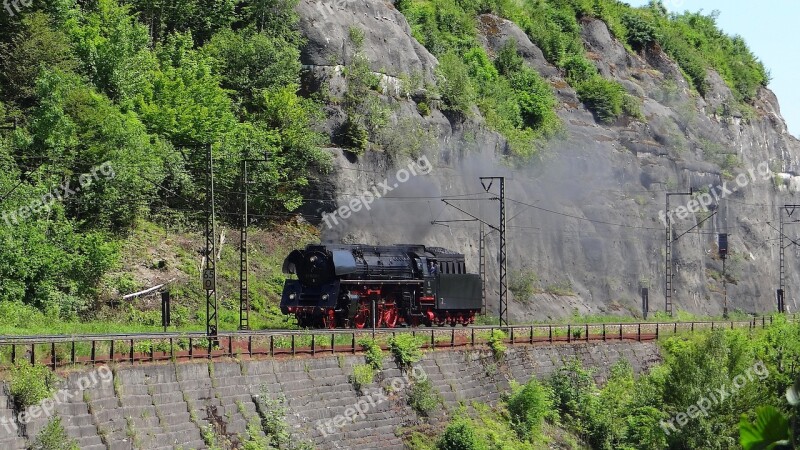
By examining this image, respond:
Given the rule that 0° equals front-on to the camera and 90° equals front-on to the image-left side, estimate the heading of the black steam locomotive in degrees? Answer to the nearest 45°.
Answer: approximately 45°

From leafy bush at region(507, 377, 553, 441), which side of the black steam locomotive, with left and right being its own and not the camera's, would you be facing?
left
